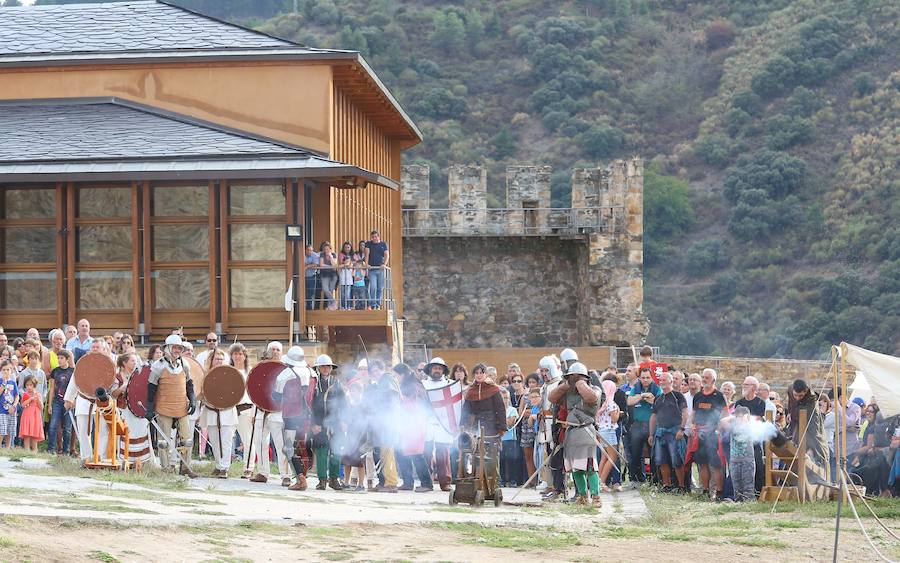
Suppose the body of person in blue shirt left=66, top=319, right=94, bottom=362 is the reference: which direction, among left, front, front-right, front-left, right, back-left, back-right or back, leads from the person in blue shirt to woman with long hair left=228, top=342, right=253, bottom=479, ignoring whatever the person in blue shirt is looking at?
front-left

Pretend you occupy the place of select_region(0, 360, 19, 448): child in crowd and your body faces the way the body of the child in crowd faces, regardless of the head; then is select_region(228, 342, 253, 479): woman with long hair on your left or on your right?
on your left

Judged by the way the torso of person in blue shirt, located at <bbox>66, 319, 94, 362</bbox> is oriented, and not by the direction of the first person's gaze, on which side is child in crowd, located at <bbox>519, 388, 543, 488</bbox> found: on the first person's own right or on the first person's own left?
on the first person's own left

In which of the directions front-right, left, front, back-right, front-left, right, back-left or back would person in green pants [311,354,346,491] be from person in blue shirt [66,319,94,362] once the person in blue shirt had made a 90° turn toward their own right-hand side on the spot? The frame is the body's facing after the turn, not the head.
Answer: back-left

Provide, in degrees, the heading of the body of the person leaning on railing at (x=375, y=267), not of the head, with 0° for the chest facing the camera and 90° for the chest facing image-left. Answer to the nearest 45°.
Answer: approximately 0°
